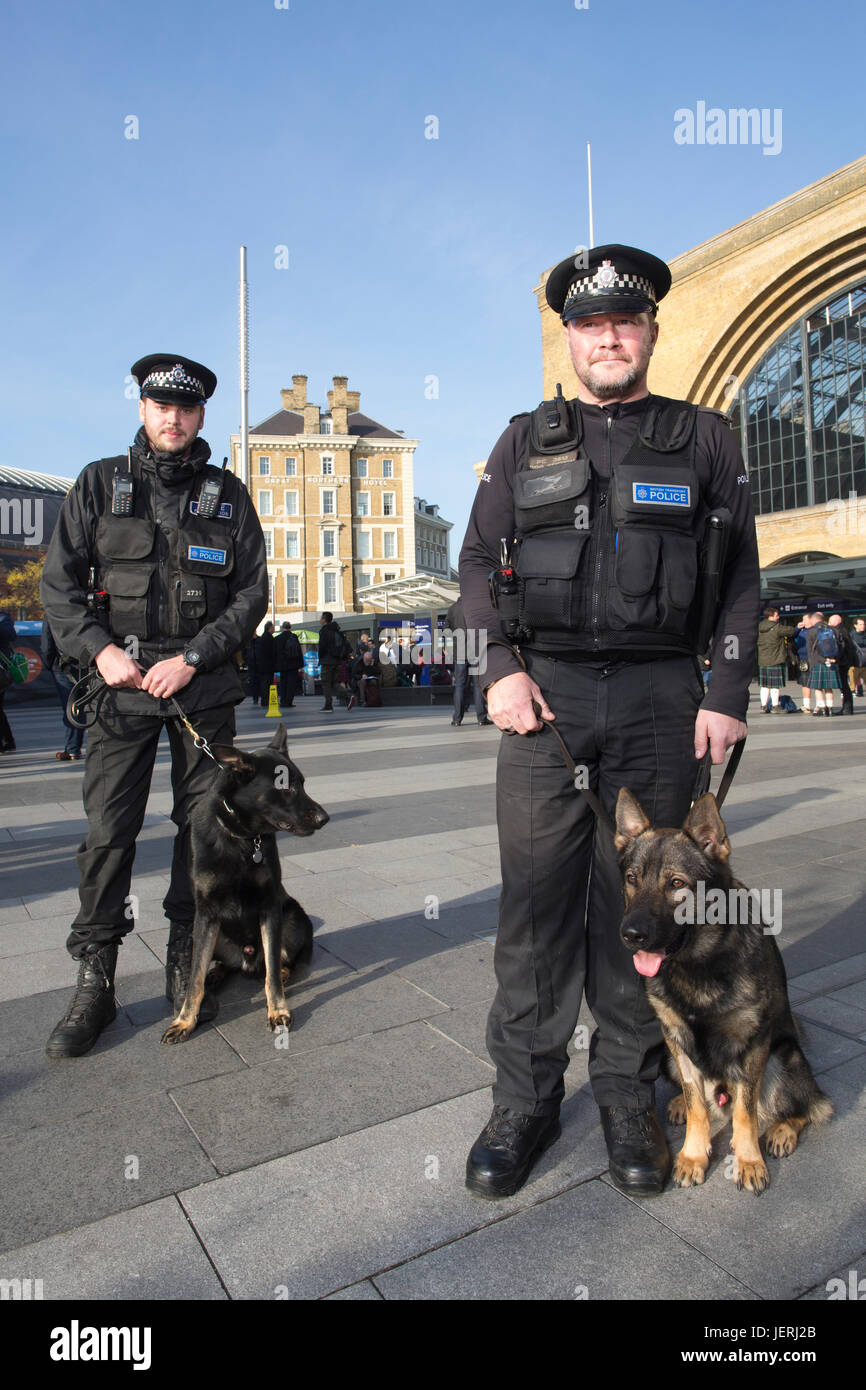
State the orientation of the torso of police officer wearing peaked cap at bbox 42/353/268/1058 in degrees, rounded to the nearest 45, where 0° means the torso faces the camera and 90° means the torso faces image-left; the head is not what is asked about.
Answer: approximately 0°

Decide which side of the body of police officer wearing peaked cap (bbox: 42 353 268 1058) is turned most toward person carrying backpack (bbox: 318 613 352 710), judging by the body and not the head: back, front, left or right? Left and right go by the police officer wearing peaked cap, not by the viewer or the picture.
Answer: back

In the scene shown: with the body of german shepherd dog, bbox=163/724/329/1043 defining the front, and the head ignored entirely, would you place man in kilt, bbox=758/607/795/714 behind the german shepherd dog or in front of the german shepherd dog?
behind

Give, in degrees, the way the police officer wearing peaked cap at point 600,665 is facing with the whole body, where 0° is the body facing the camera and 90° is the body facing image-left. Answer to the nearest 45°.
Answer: approximately 0°

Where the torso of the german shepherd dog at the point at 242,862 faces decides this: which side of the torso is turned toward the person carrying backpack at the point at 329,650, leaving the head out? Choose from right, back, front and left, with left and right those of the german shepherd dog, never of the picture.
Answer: back

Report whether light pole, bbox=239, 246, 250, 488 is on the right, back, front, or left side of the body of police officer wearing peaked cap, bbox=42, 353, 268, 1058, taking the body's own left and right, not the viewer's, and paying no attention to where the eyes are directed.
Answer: back

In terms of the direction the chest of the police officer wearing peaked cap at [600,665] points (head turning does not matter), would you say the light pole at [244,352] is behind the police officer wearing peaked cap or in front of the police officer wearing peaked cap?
behind

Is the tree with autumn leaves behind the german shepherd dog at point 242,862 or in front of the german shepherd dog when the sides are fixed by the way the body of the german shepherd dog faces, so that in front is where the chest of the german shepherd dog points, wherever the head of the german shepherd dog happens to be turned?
behind

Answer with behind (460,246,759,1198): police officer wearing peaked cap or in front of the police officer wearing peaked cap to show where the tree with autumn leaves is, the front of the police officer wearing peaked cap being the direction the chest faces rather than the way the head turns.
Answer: behind
